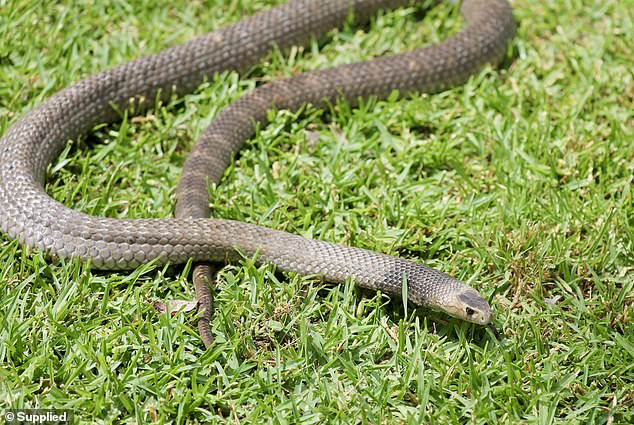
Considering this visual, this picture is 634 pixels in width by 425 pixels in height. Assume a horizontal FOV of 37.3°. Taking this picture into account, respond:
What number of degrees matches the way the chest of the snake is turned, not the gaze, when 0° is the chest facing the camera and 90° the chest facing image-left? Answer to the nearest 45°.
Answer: approximately 315°
